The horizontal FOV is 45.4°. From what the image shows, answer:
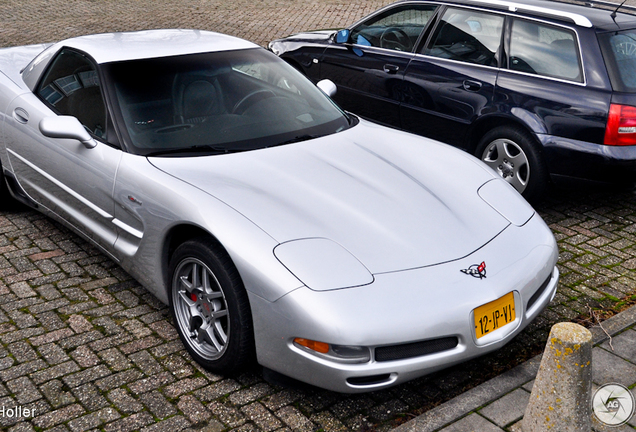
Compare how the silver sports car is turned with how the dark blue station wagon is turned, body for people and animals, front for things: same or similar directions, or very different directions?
very different directions

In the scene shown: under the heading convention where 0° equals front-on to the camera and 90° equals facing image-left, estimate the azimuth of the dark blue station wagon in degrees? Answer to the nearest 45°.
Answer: approximately 135°

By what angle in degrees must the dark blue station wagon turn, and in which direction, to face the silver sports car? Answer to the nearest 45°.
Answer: approximately 90° to its left

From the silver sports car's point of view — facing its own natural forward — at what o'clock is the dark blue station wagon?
The dark blue station wagon is roughly at 9 o'clock from the silver sports car.
